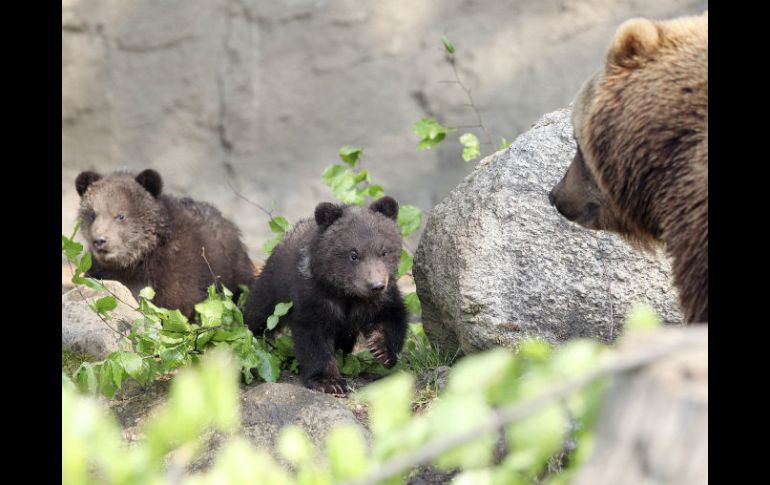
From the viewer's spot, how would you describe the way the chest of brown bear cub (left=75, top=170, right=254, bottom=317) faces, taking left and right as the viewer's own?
facing the viewer and to the left of the viewer

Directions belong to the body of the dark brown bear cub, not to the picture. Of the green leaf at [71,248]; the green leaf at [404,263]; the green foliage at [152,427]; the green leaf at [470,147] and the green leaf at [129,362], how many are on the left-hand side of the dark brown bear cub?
2

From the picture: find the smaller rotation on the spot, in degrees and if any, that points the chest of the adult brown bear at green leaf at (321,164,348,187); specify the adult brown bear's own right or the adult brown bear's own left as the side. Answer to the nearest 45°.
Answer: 0° — it already faces it

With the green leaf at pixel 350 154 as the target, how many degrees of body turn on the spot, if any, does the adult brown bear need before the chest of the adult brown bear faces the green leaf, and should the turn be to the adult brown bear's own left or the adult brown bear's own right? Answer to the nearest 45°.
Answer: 0° — it already faces it

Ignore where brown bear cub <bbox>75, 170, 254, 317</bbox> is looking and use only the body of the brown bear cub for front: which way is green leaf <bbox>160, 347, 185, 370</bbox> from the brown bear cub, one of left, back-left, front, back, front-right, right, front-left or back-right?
front-left

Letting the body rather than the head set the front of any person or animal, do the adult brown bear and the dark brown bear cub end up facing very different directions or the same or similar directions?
very different directions

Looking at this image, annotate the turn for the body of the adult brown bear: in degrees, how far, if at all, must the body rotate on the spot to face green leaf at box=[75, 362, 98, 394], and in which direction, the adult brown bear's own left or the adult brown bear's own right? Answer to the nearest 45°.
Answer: approximately 45° to the adult brown bear's own left

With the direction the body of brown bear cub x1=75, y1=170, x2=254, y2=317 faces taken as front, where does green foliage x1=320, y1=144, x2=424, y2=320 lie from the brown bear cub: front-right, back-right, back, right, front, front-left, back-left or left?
left

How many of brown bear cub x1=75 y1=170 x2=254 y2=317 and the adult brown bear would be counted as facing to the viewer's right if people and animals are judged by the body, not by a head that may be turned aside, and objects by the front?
0

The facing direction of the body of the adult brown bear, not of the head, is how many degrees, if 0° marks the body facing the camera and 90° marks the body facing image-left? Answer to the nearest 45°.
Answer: approximately 135°

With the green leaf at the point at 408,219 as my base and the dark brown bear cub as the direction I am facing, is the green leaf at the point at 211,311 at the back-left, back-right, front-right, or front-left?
front-right

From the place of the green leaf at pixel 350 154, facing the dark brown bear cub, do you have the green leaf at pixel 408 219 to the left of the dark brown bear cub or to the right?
left

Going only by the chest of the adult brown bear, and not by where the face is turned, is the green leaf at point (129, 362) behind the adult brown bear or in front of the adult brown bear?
in front

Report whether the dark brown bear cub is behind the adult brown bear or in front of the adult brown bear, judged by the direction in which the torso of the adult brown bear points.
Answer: in front

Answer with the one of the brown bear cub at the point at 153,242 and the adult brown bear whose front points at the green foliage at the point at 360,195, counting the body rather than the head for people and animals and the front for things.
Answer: the adult brown bear
